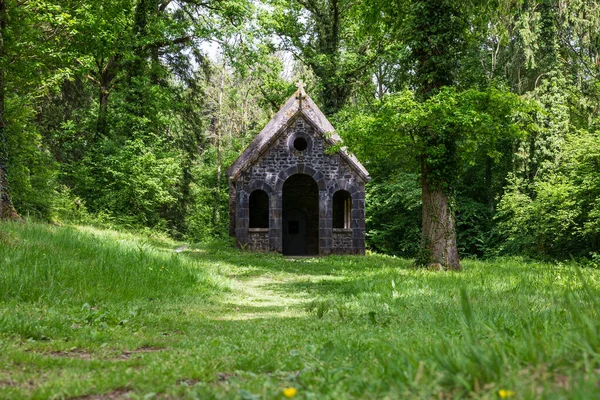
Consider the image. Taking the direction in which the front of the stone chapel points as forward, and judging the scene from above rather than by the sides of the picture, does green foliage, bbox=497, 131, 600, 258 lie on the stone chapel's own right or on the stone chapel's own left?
on the stone chapel's own left

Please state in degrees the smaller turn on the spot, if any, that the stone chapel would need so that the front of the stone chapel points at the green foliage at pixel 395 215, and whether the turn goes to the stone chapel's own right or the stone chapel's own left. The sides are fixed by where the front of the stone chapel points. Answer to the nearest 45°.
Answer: approximately 135° to the stone chapel's own left

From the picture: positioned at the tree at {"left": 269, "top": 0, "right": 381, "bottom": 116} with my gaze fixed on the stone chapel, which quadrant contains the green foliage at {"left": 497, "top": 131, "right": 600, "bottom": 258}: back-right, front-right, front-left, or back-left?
front-left

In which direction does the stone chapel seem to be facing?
toward the camera

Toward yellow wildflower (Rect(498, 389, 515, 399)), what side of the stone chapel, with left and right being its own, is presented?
front

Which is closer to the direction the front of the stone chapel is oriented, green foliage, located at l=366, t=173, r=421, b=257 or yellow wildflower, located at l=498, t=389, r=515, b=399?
the yellow wildflower
